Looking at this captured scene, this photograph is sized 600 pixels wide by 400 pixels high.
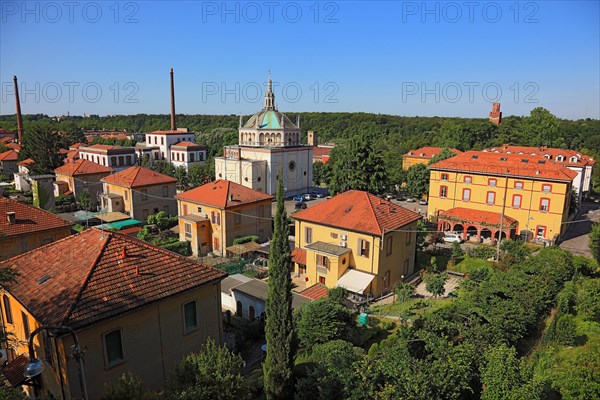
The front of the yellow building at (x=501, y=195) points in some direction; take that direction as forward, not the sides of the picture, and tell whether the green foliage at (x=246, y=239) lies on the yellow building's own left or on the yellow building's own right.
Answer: on the yellow building's own right

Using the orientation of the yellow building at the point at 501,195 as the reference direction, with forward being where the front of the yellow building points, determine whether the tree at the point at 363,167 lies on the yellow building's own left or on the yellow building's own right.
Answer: on the yellow building's own right

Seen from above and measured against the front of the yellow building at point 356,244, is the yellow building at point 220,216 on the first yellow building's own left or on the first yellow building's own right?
on the first yellow building's own right

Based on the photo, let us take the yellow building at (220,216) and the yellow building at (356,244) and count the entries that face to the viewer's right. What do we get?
0

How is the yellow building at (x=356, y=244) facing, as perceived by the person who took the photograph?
facing the viewer and to the left of the viewer

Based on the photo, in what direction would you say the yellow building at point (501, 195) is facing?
toward the camera

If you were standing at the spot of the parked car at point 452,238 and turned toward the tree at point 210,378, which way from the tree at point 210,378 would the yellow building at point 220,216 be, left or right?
right

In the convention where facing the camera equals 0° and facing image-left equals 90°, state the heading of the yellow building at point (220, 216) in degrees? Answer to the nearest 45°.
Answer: approximately 45°

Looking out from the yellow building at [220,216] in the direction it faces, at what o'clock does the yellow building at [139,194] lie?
the yellow building at [139,194] is roughly at 3 o'clock from the yellow building at [220,216].

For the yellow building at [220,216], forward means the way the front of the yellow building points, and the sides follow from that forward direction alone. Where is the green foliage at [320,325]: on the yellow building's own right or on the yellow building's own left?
on the yellow building's own left

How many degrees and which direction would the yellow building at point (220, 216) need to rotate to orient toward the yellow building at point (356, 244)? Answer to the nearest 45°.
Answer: approximately 90° to its left

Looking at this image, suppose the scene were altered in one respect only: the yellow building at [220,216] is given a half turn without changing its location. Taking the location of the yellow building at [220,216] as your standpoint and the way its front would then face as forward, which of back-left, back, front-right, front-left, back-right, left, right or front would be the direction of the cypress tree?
back-right

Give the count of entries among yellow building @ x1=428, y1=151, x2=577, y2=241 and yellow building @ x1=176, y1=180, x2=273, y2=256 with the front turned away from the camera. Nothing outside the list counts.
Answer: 0

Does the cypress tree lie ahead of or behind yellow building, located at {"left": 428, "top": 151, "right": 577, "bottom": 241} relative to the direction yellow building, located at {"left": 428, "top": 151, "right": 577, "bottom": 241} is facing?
ahead
